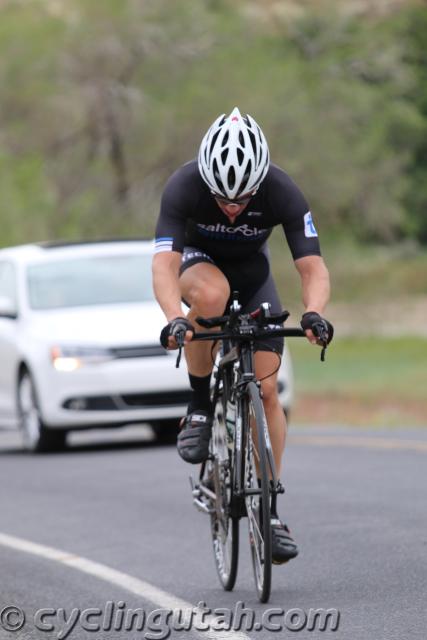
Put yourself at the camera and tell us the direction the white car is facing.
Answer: facing the viewer and to the right of the viewer

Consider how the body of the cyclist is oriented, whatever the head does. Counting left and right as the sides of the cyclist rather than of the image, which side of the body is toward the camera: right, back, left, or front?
front

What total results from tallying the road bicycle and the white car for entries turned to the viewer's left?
0

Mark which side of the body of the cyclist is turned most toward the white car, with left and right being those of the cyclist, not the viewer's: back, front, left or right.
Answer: back

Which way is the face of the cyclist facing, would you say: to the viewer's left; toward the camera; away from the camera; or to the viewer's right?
toward the camera

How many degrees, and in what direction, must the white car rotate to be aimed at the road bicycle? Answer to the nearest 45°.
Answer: approximately 45° to its right

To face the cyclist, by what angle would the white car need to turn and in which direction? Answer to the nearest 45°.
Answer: approximately 45° to its right

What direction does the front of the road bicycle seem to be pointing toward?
toward the camera

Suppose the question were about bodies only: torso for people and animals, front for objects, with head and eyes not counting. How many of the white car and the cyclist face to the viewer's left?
0

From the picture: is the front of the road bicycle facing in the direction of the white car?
no
